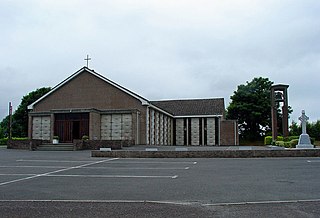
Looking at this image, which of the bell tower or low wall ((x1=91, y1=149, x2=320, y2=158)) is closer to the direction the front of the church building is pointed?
the low wall

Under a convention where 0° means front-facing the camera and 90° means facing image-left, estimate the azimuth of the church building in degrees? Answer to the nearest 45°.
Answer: approximately 0°

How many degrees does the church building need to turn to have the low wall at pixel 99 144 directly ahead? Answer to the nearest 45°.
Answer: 0° — it already faces it

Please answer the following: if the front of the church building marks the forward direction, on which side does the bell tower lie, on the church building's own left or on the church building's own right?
on the church building's own left

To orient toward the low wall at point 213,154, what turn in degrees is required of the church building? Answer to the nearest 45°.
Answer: approximately 45° to its left
